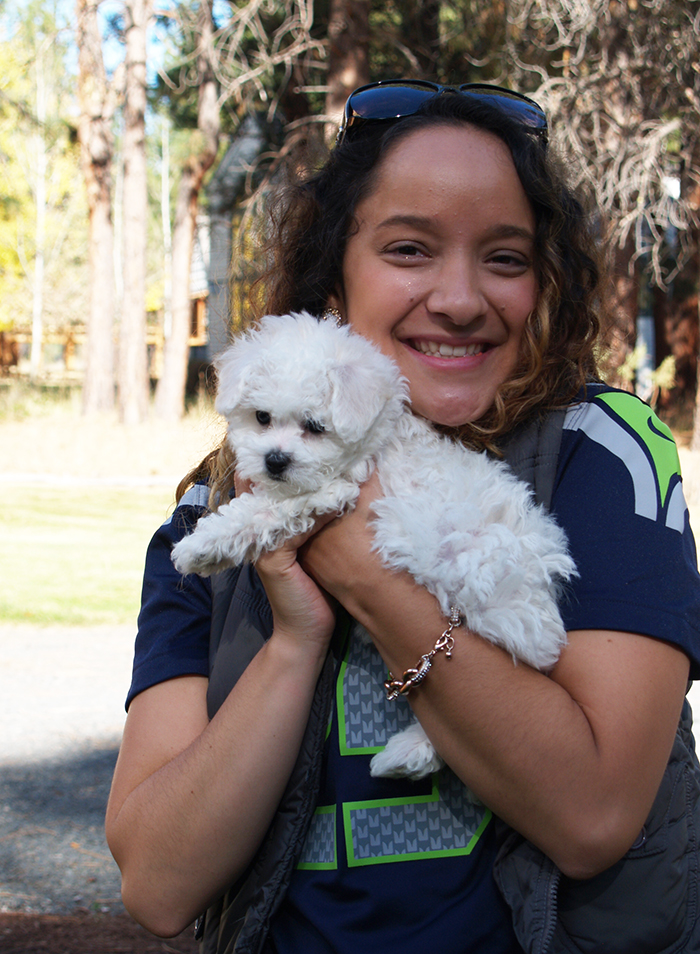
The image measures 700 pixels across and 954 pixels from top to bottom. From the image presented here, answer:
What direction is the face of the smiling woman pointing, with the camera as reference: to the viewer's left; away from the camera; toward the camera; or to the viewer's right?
toward the camera

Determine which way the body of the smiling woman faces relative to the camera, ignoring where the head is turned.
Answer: toward the camera
